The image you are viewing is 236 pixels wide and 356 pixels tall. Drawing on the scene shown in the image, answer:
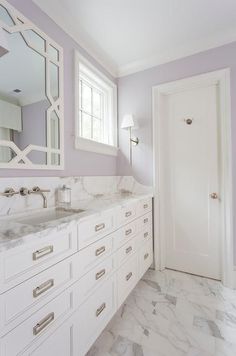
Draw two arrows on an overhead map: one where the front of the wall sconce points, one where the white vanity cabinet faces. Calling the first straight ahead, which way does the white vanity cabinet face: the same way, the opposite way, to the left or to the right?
to the left

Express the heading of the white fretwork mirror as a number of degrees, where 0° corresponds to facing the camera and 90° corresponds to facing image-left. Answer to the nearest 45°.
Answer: approximately 315°

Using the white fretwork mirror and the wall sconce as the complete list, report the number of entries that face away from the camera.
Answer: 0

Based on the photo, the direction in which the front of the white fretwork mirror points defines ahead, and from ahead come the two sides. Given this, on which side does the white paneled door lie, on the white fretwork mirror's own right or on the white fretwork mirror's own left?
on the white fretwork mirror's own left

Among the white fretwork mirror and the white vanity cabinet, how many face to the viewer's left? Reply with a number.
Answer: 0

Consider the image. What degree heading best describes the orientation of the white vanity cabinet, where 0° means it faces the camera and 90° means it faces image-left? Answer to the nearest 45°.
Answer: approximately 315°

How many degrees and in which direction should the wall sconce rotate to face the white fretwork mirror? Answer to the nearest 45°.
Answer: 0° — it already faces it

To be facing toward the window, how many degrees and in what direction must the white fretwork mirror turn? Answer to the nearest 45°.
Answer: approximately 90° to its left

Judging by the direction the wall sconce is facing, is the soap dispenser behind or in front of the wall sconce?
in front

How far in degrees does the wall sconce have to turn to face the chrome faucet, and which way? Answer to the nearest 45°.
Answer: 0° — it already faces it
